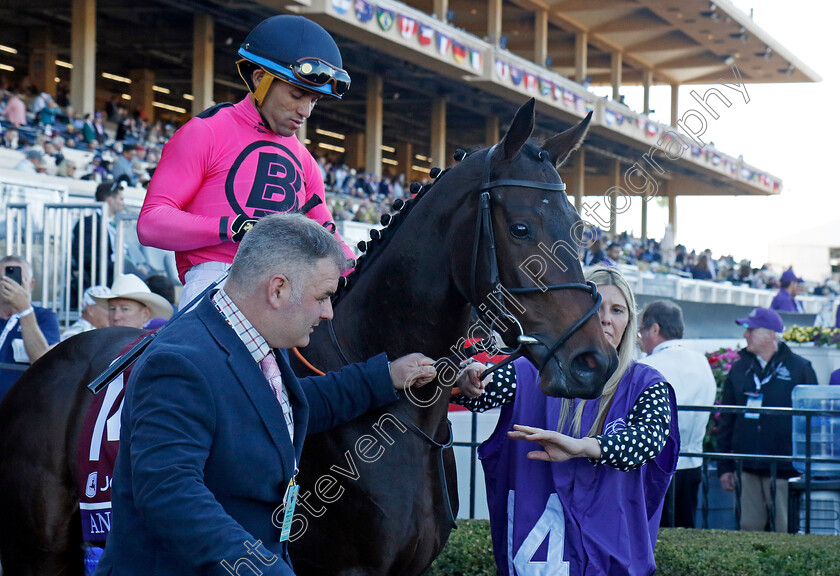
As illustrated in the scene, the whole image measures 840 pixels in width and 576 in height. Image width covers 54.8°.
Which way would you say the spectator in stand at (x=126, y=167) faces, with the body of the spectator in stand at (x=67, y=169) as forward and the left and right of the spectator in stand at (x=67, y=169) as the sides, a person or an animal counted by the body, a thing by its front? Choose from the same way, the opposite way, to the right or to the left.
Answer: the same way

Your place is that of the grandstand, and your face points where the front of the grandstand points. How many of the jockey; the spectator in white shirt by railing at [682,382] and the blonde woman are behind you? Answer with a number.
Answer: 0

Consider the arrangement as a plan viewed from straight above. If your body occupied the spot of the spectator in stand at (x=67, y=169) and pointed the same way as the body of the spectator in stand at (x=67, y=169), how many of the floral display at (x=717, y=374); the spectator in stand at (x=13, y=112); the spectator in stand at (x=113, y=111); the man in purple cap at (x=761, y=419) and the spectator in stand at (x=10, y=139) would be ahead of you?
2

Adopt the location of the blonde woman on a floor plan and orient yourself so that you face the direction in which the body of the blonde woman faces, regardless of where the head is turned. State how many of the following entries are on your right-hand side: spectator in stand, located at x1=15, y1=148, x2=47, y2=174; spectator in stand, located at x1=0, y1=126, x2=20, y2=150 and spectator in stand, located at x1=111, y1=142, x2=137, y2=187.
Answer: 3

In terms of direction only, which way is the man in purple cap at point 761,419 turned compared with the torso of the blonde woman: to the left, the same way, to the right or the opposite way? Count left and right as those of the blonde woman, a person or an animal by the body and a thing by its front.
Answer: the same way

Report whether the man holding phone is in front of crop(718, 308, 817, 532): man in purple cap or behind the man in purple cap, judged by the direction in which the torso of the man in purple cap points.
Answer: in front

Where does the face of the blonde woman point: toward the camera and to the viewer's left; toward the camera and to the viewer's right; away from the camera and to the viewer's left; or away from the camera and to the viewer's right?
toward the camera and to the viewer's left

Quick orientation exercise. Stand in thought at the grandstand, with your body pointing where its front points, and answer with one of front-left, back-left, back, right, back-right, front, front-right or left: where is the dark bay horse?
front-right

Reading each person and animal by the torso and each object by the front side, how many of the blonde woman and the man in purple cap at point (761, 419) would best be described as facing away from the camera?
0

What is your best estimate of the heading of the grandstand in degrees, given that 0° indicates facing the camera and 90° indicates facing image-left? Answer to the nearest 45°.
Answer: approximately 315°

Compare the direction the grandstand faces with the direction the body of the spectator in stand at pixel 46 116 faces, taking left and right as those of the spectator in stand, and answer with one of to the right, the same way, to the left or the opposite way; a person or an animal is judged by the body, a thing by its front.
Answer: the same way
